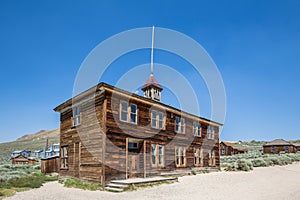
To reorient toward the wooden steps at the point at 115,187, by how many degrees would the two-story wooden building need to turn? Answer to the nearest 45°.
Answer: approximately 45° to its right

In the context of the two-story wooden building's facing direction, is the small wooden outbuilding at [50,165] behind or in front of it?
behind

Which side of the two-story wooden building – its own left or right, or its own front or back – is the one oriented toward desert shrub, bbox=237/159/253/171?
left

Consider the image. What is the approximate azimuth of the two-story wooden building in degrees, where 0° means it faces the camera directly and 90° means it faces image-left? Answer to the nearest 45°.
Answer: approximately 315°

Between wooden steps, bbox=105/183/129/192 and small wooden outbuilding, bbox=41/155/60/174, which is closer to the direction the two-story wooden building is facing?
the wooden steps
